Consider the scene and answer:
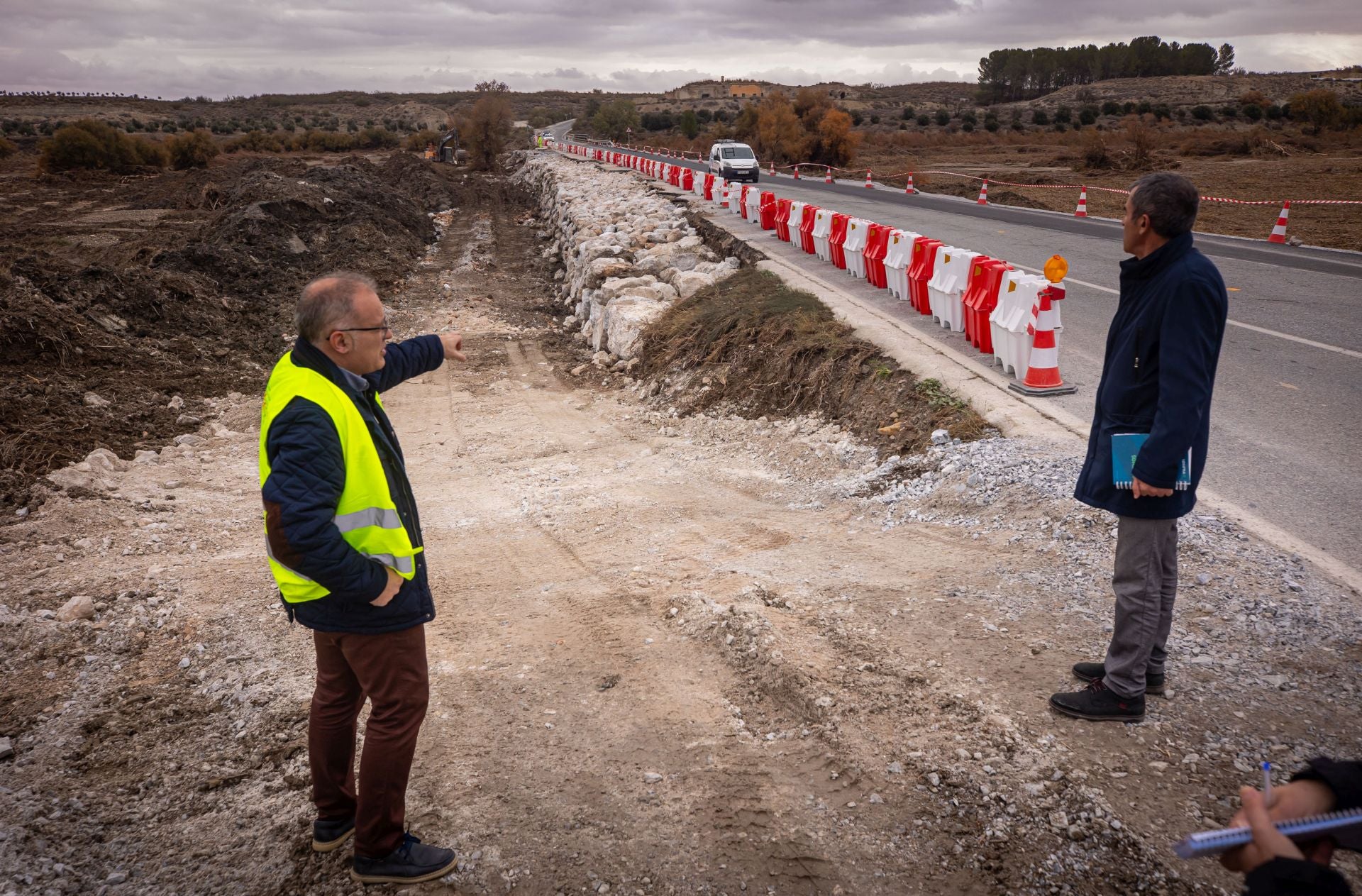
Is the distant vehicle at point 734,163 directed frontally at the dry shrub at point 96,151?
no

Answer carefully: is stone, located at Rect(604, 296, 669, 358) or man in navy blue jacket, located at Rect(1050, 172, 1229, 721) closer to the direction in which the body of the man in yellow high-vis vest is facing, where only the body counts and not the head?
the man in navy blue jacket

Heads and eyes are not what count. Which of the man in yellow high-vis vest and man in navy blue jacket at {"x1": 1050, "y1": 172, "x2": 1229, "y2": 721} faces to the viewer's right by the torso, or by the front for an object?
the man in yellow high-vis vest

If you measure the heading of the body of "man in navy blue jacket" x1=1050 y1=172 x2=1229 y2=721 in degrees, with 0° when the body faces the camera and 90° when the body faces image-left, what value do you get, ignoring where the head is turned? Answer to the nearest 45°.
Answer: approximately 90°

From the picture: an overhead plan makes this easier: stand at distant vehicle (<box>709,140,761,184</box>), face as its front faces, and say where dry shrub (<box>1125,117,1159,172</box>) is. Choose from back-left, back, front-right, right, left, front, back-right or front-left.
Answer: front-left

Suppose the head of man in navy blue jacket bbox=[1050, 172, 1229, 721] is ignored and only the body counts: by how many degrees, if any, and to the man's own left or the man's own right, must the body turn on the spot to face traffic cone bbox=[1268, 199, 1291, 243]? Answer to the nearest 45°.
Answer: approximately 90° to the man's own right

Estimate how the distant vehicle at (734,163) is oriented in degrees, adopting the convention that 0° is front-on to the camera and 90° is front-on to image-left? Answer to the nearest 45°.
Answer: approximately 315°

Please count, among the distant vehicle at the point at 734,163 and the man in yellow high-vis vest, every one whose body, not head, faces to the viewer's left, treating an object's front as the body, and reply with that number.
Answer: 0

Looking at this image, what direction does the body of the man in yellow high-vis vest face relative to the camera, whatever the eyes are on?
to the viewer's right

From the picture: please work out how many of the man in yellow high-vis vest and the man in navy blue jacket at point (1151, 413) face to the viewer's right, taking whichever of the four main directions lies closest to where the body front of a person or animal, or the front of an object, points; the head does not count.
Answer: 1

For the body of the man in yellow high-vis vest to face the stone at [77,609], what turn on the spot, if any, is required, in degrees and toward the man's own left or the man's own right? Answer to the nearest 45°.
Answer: approximately 135° to the man's own left

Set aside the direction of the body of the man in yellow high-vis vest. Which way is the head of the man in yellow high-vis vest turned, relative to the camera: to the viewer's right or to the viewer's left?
to the viewer's right

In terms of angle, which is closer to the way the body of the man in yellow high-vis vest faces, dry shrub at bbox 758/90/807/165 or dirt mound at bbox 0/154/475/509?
the dry shrub
